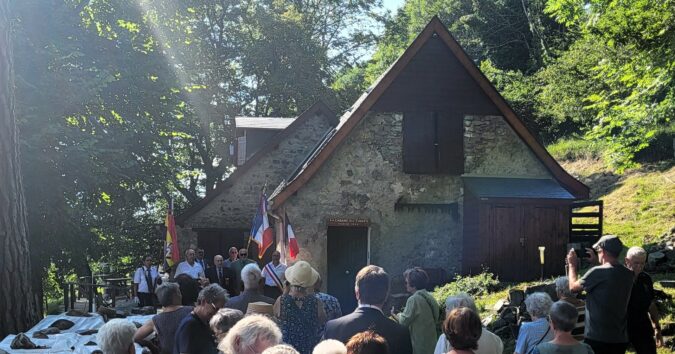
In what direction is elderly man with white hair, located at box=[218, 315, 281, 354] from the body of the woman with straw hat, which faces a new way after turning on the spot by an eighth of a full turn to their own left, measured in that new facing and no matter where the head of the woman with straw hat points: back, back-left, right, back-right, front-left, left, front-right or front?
back-left

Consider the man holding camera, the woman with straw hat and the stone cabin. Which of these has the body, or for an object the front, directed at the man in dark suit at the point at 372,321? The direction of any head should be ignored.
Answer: the stone cabin

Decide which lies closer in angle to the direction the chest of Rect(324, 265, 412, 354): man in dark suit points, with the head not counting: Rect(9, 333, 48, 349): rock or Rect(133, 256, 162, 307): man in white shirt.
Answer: the man in white shirt

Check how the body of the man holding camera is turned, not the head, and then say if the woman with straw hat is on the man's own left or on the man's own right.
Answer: on the man's own left

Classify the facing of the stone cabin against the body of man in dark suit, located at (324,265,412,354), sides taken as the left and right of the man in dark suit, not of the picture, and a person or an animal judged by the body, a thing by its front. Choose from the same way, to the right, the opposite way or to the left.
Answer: the opposite way

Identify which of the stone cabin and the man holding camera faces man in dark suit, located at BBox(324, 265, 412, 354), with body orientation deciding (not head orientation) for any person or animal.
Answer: the stone cabin

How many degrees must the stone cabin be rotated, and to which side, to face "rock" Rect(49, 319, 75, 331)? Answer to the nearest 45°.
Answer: approximately 45° to its right

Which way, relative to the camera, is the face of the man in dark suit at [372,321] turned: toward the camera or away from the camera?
away from the camera

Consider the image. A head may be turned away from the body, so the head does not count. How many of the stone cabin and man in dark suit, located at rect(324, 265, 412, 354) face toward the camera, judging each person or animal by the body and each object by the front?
1

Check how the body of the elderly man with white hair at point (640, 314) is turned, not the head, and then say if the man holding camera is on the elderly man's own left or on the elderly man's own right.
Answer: on the elderly man's own right

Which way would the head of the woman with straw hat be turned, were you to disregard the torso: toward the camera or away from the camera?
away from the camera

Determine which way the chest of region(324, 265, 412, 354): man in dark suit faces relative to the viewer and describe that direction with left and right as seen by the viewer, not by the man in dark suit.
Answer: facing away from the viewer

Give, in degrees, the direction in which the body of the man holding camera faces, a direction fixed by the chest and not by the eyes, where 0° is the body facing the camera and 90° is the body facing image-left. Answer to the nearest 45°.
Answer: approximately 135°

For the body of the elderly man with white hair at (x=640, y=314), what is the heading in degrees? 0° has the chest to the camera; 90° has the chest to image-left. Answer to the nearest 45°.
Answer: approximately 90°

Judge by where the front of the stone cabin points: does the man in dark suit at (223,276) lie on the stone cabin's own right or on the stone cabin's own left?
on the stone cabin's own right

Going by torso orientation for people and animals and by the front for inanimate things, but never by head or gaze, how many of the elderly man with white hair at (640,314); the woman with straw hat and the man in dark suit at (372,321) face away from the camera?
2
